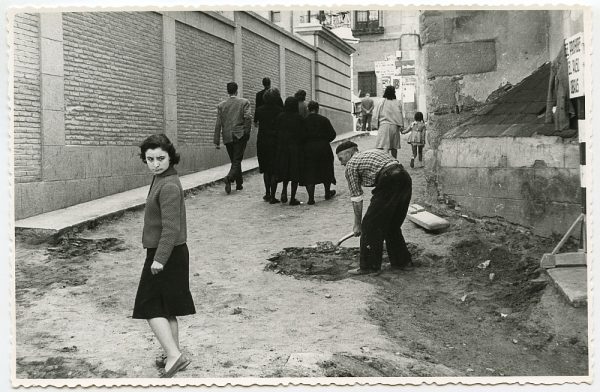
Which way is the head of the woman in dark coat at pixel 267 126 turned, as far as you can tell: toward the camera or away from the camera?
away from the camera

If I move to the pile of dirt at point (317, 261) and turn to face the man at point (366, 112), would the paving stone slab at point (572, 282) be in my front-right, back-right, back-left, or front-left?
back-right

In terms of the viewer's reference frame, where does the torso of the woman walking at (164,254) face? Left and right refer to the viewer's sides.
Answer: facing to the left of the viewer

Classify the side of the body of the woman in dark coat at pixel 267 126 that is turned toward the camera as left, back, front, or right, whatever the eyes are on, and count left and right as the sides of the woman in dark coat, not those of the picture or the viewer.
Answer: back

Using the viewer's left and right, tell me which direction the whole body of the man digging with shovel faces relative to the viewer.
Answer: facing to the left of the viewer

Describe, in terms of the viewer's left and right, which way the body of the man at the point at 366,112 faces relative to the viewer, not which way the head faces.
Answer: facing away from the viewer

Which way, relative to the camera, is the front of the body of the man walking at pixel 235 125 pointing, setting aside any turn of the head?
away from the camera

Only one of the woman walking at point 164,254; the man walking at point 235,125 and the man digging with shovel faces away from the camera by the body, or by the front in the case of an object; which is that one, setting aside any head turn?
the man walking

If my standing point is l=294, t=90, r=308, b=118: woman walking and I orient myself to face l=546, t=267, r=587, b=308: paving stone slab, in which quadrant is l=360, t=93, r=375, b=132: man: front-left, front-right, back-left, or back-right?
back-left

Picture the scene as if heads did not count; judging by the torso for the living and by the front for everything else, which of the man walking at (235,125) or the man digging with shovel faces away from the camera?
the man walking

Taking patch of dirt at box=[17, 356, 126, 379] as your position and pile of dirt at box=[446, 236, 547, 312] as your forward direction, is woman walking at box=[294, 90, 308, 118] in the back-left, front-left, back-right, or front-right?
front-left

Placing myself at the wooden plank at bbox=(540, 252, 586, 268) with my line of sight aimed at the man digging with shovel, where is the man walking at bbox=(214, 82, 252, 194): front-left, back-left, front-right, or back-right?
front-right
